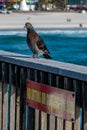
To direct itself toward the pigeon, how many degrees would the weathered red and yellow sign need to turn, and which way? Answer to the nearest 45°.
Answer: approximately 135° to its right

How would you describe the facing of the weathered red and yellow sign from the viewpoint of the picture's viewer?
facing the viewer and to the left of the viewer
